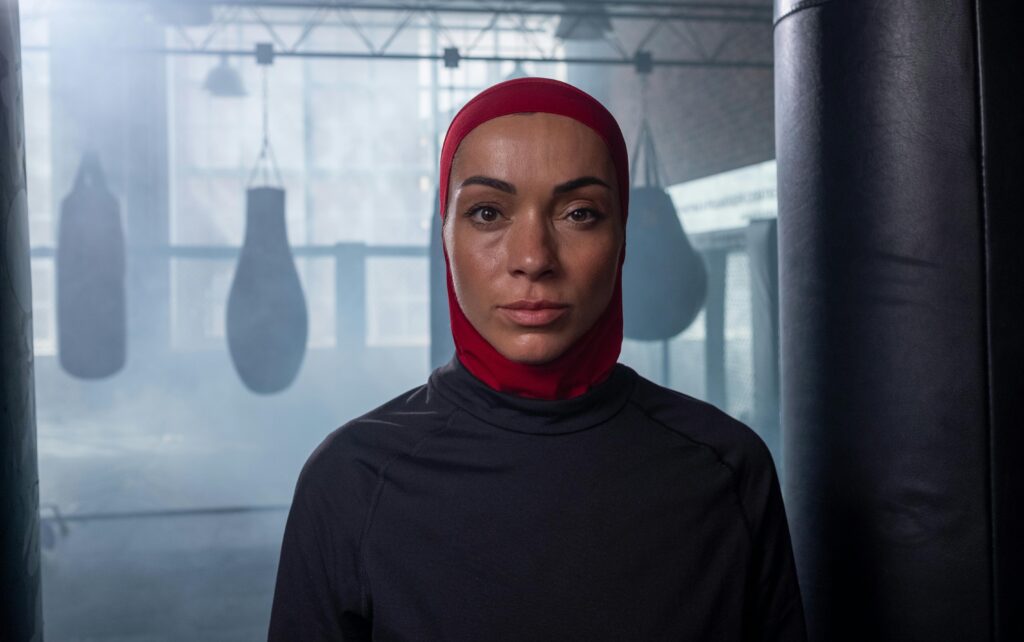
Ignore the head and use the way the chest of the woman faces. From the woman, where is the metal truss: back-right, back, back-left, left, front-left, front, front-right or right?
back

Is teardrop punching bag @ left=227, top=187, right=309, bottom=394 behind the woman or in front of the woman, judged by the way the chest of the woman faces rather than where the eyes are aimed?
behind

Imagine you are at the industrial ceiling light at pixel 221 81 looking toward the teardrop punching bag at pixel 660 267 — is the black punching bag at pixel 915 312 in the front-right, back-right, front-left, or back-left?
front-right

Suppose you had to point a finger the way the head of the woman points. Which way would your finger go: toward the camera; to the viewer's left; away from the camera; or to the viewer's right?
toward the camera

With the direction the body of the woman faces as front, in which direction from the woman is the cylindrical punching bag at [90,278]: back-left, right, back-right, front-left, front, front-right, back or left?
back-right

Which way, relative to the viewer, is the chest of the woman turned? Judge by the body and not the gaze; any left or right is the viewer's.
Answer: facing the viewer

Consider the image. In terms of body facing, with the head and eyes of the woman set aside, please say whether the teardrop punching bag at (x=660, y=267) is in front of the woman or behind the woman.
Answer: behind

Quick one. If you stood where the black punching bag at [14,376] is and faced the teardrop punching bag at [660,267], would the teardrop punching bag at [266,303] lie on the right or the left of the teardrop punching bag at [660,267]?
left

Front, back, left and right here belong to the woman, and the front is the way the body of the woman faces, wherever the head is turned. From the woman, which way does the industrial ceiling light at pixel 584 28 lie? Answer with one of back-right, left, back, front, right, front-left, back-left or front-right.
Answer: back
